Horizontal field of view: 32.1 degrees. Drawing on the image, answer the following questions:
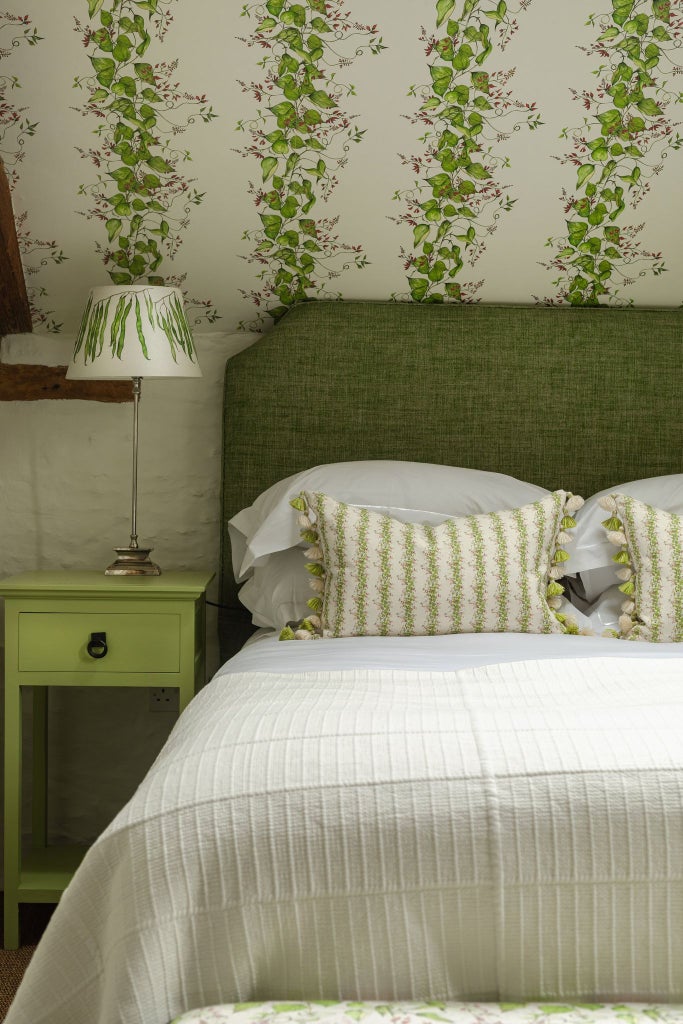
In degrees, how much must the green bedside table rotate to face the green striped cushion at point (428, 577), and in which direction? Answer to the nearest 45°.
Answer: approximately 45° to its left

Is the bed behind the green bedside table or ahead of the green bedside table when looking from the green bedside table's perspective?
ahead

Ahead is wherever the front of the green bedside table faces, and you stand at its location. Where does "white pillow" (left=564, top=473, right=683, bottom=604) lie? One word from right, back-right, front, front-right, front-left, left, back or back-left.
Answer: left

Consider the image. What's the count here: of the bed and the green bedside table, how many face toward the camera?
2

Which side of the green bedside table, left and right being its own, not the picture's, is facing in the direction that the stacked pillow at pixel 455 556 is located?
left

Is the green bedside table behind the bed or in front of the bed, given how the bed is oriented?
behind

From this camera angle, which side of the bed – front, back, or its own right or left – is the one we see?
front

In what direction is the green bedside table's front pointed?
toward the camera

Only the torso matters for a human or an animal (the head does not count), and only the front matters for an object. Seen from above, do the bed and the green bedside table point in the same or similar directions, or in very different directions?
same or similar directions

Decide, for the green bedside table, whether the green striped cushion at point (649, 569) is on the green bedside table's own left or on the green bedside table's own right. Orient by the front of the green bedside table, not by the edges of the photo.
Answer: on the green bedside table's own left
